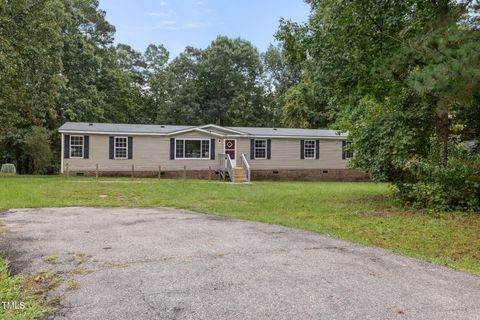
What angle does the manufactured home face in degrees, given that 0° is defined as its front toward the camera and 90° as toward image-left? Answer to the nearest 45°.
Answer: approximately 0°

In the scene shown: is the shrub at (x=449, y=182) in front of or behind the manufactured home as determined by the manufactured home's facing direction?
in front

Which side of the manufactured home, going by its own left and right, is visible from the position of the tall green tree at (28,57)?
right

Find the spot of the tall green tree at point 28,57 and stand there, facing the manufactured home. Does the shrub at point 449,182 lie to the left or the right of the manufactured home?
right
